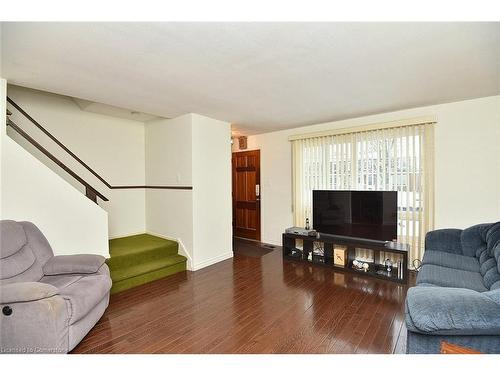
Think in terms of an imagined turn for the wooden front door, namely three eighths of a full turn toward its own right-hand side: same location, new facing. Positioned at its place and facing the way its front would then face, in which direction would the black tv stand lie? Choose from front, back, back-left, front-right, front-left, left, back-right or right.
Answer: back-right

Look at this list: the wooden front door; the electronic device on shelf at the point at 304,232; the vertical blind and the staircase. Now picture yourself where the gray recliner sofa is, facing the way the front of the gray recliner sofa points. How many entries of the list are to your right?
0

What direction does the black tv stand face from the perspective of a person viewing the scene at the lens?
facing the viewer and to the left of the viewer

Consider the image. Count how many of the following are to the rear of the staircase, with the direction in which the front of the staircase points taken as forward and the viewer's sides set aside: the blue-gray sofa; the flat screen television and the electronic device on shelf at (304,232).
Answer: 0

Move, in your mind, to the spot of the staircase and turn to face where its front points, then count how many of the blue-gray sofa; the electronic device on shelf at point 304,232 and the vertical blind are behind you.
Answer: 0

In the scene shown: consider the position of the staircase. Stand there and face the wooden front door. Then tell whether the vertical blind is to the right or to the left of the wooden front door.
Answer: right

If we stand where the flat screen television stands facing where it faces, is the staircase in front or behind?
in front

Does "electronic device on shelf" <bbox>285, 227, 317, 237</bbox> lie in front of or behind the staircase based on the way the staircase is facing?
in front

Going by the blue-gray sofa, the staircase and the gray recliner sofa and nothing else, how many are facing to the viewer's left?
1

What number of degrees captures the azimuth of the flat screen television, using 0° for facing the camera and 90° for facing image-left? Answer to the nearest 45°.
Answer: approximately 45°

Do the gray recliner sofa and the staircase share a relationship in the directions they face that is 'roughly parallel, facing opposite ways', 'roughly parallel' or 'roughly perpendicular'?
roughly parallel

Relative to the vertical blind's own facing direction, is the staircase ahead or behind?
ahead

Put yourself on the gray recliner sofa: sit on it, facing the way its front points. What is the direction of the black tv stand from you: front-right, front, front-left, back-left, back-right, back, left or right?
front-left

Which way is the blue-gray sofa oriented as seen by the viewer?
to the viewer's left

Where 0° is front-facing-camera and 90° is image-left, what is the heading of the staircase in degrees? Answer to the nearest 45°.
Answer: approximately 315°

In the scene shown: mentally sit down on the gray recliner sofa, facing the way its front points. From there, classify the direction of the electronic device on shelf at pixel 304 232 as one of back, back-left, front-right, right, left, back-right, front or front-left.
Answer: front-left

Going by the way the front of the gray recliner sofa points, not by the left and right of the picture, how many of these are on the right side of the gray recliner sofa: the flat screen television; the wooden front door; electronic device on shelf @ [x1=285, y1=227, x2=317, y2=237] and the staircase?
0

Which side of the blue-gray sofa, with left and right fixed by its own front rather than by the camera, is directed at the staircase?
front
